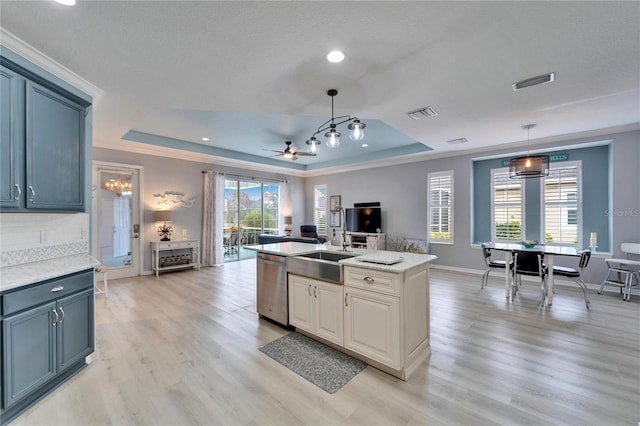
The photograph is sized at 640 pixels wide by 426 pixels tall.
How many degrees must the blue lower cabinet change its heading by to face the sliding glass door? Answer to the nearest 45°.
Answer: approximately 90° to its left

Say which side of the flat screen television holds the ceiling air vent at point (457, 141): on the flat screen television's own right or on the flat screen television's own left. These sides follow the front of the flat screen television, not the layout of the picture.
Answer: on the flat screen television's own left

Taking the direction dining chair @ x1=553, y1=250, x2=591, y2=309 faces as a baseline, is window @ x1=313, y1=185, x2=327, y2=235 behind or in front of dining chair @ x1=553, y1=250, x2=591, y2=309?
in front

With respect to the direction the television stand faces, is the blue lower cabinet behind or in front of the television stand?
in front

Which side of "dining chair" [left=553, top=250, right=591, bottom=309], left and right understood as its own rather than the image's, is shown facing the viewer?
left

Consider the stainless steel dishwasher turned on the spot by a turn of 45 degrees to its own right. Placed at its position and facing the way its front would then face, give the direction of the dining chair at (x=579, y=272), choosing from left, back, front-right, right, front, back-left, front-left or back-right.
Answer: back

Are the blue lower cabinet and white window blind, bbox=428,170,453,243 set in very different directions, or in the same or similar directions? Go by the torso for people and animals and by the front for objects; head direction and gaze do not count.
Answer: very different directions

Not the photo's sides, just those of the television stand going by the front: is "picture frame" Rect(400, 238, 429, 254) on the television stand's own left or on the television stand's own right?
on the television stand's own left

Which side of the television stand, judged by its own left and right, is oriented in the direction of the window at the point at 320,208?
right

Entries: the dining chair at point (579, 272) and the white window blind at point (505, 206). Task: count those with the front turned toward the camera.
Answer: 1

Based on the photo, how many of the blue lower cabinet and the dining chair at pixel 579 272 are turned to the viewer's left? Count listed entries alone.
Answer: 1

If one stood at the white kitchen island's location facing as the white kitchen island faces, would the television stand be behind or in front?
behind
